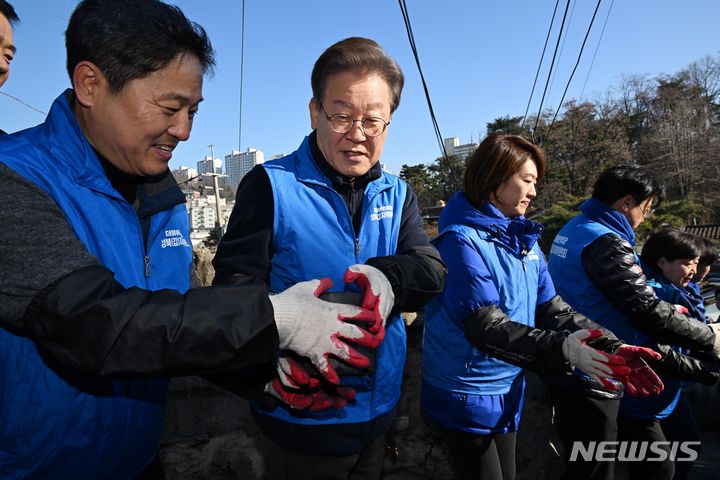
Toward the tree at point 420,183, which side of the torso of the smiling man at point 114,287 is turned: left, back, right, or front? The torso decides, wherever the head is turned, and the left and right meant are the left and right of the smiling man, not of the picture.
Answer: left

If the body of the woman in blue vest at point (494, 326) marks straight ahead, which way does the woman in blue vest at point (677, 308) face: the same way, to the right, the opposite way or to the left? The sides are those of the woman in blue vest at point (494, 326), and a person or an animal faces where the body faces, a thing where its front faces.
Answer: the same way

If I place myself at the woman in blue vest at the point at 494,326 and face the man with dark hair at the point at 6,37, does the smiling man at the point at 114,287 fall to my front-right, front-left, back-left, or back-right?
front-left

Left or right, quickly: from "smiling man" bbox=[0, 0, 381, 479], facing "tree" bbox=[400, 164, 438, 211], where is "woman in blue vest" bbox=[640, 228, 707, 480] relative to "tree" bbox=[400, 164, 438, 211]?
right

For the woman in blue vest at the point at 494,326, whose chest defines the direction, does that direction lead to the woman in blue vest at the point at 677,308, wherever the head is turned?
no

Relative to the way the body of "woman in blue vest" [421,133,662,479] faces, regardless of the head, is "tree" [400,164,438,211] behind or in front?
behind

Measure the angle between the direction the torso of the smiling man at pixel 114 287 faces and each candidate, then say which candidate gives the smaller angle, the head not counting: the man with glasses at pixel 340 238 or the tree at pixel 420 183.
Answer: the man with glasses

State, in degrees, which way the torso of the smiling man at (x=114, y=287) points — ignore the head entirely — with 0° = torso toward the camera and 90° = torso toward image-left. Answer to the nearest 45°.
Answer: approximately 315°

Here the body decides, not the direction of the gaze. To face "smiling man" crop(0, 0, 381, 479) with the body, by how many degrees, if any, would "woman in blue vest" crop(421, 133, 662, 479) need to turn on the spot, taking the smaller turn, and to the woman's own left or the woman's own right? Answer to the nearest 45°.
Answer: approximately 90° to the woman's own right

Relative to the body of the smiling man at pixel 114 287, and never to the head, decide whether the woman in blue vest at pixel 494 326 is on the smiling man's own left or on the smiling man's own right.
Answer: on the smiling man's own left

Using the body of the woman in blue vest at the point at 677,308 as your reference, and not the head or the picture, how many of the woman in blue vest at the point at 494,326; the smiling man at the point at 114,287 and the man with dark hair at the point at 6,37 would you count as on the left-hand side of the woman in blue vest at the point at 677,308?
0

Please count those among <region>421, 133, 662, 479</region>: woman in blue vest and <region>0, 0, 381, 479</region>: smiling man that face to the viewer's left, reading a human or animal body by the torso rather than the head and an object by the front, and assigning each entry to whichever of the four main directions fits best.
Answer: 0

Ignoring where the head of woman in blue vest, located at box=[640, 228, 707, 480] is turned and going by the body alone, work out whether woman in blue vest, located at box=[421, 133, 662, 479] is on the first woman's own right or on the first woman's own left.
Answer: on the first woman's own right

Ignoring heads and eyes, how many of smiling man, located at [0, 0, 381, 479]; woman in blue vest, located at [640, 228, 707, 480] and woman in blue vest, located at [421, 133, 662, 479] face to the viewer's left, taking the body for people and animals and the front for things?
0

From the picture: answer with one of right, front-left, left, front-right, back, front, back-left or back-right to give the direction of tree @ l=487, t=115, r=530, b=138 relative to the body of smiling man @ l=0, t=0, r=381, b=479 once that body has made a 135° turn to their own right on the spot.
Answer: back-right

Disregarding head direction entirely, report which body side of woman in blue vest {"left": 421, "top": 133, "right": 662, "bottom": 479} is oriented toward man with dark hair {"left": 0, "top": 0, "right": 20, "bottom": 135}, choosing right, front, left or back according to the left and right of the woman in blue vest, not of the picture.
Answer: right
